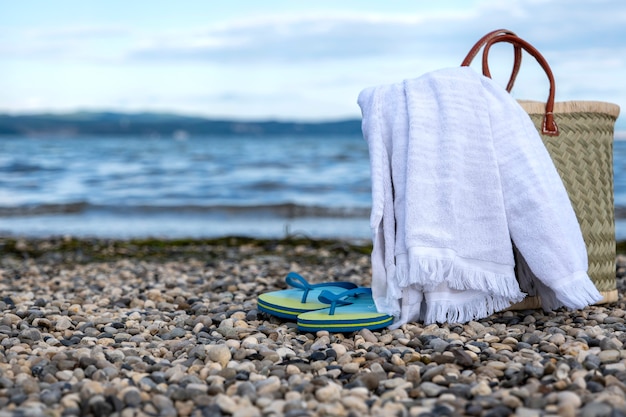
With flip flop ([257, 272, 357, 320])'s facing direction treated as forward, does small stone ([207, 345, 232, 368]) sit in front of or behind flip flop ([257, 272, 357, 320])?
in front

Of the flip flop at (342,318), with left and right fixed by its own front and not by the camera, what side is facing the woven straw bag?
back

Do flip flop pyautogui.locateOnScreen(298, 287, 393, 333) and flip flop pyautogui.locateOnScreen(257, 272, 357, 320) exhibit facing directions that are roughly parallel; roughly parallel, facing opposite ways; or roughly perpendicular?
roughly parallel

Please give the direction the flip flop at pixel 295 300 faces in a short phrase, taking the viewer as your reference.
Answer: facing the viewer and to the left of the viewer

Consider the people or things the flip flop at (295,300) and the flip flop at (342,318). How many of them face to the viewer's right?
0

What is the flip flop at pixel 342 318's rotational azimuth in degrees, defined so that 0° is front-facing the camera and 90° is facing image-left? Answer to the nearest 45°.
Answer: approximately 45°

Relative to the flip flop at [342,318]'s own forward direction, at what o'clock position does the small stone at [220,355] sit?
The small stone is roughly at 12 o'clock from the flip flop.
